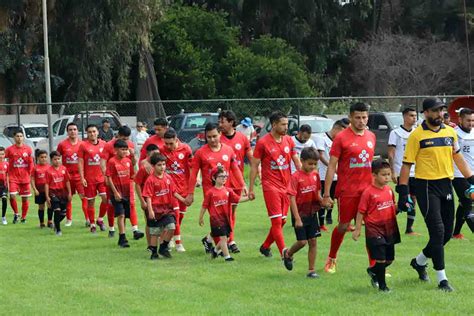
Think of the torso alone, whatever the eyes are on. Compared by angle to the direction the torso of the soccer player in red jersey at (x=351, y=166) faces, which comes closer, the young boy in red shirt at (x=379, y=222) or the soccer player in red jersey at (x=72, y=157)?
the young boy in red shirt

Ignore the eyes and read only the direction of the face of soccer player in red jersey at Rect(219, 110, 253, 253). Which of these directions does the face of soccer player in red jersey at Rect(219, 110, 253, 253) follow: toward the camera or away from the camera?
toward the camera

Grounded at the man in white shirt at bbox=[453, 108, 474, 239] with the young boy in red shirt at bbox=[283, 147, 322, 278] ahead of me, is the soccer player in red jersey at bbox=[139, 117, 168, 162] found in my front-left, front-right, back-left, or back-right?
front-right

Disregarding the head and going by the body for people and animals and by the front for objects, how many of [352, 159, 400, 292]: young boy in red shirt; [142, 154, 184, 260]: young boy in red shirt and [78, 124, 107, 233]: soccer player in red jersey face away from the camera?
0

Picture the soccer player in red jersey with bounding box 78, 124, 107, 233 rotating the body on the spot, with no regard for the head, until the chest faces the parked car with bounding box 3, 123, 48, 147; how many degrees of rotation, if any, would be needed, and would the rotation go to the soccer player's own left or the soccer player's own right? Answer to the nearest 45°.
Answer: approximately 135° to the soccer player's own left

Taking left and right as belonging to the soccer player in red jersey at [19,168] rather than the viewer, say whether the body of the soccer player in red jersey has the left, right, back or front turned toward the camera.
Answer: front

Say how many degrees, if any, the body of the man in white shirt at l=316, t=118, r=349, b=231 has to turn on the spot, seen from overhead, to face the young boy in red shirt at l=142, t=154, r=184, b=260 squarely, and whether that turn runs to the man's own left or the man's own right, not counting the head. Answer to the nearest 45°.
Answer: approximately 90° to the man's own right

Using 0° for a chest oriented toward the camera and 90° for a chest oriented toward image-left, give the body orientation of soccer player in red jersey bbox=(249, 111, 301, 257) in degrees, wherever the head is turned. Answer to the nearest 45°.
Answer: approximately 315°

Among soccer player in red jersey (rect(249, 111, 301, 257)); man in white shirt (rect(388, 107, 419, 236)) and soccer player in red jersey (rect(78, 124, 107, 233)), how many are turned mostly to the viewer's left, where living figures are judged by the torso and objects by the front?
0

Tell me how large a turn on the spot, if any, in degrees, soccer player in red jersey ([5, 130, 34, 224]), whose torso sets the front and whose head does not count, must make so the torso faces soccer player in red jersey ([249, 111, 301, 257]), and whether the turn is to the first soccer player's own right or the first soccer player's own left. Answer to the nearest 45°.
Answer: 0° — they already face them

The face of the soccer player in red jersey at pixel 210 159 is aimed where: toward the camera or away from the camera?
toward the camera

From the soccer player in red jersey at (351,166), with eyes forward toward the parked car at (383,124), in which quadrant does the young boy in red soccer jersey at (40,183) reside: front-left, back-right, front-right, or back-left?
front-left

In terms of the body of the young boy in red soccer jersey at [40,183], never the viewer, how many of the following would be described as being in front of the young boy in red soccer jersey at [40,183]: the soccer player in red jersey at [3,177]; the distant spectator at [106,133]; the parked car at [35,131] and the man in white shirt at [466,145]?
1

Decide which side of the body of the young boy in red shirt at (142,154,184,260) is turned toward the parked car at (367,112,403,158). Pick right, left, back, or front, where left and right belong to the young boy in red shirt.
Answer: left

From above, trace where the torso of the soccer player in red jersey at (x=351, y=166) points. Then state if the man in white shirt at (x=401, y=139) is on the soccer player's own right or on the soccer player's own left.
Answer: on the soccer player's own left
